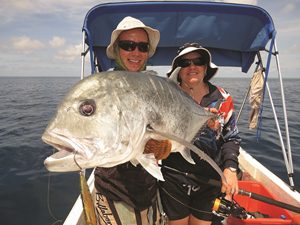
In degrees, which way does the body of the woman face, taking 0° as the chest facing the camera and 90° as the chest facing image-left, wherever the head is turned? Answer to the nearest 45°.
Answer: approximately 0°
